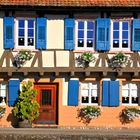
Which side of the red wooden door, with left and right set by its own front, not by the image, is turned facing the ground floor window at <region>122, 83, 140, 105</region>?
left

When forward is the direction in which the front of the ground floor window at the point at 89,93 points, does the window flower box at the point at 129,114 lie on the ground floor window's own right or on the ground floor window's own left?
on the ground floor window's own left

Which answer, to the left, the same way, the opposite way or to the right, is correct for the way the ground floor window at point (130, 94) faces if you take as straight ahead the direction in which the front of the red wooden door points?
the same way

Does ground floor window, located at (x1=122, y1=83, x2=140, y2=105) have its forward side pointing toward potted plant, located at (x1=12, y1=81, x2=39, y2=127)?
no

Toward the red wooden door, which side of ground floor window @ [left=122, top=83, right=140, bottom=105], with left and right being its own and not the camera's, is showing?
right

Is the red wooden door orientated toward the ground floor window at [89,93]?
no

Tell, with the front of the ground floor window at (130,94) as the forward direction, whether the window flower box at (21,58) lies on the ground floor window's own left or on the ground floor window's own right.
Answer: on the ground floor window's own right

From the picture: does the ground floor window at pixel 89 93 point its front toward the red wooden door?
no

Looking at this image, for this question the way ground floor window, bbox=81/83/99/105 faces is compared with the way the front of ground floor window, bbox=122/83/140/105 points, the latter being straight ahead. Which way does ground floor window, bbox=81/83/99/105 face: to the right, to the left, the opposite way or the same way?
the same way

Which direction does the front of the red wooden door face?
toward the camera

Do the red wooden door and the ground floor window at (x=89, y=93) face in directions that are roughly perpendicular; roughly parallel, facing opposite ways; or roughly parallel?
roughly parallel

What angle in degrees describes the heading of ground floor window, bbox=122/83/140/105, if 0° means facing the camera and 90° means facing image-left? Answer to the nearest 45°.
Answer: approximately 0°

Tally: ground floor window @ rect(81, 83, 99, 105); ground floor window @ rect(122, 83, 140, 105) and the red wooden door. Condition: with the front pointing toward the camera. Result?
3

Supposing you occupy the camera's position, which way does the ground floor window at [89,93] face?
facing the viewer
